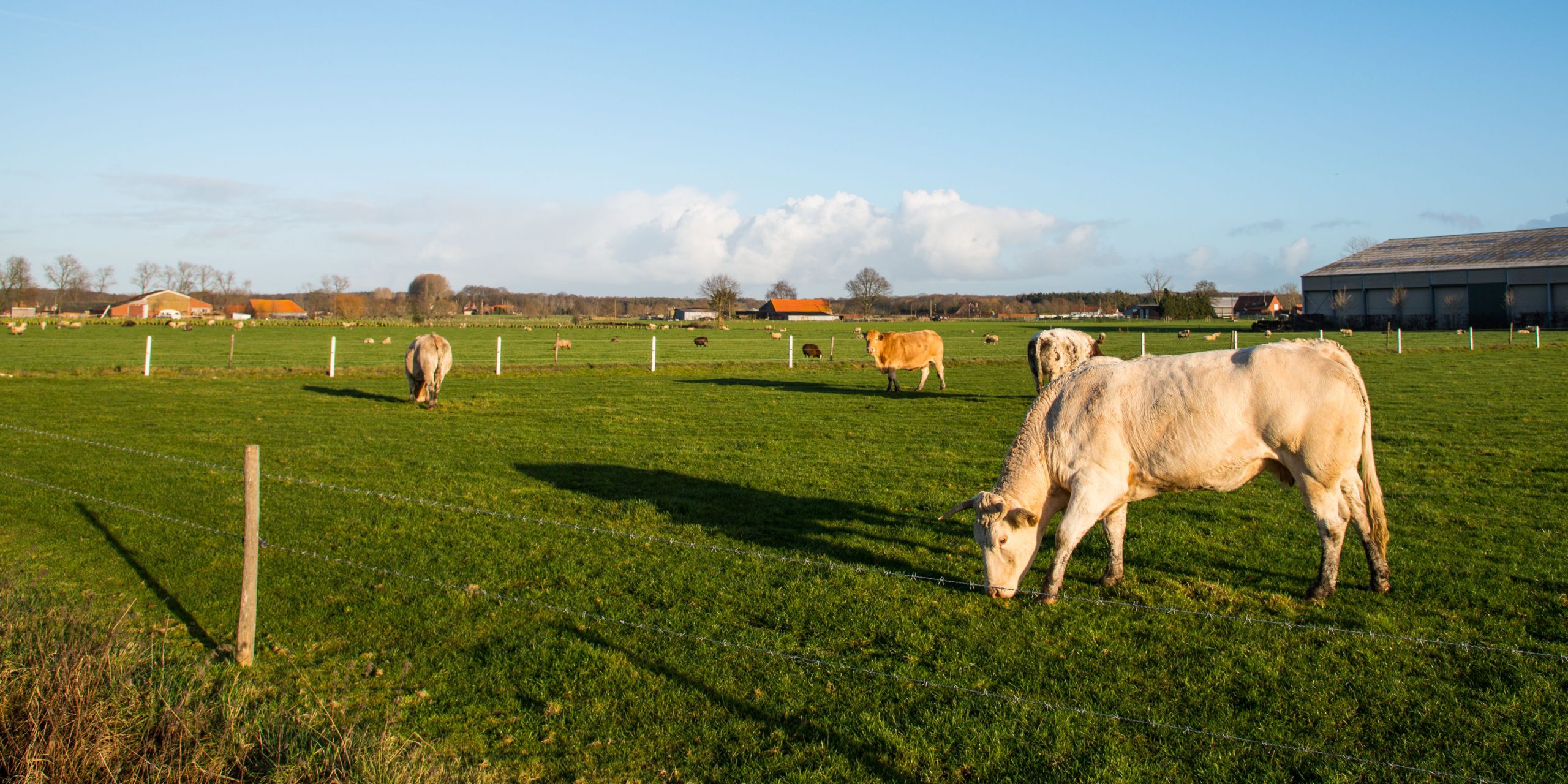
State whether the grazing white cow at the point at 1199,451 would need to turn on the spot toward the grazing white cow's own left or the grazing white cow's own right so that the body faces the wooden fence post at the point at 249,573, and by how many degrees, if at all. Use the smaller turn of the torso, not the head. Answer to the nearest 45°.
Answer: approximately 45° to the grazing white cow's own left

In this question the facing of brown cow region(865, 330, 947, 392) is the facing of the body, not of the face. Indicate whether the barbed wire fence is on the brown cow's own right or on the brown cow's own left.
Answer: on the brown cow's own left

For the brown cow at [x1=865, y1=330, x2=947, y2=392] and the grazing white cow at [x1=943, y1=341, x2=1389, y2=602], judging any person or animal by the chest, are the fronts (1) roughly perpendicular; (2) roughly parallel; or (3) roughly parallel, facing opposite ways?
roughly parallel

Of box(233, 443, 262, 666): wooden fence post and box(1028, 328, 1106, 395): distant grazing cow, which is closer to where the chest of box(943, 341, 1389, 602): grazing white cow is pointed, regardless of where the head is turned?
the wooden fence post

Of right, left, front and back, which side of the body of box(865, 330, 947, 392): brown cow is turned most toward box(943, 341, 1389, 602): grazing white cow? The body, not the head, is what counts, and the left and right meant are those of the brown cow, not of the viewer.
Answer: left

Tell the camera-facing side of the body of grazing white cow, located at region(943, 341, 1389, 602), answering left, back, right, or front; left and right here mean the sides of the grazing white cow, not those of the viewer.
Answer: left

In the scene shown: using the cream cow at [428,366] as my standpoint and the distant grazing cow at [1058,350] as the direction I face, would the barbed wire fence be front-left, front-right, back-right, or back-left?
front-right

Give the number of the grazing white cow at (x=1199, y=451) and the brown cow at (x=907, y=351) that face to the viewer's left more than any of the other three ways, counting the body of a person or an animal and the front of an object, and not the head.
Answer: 2

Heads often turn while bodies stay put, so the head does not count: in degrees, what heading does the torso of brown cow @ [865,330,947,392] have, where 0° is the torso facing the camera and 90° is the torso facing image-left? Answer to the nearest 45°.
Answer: approximately 90°
